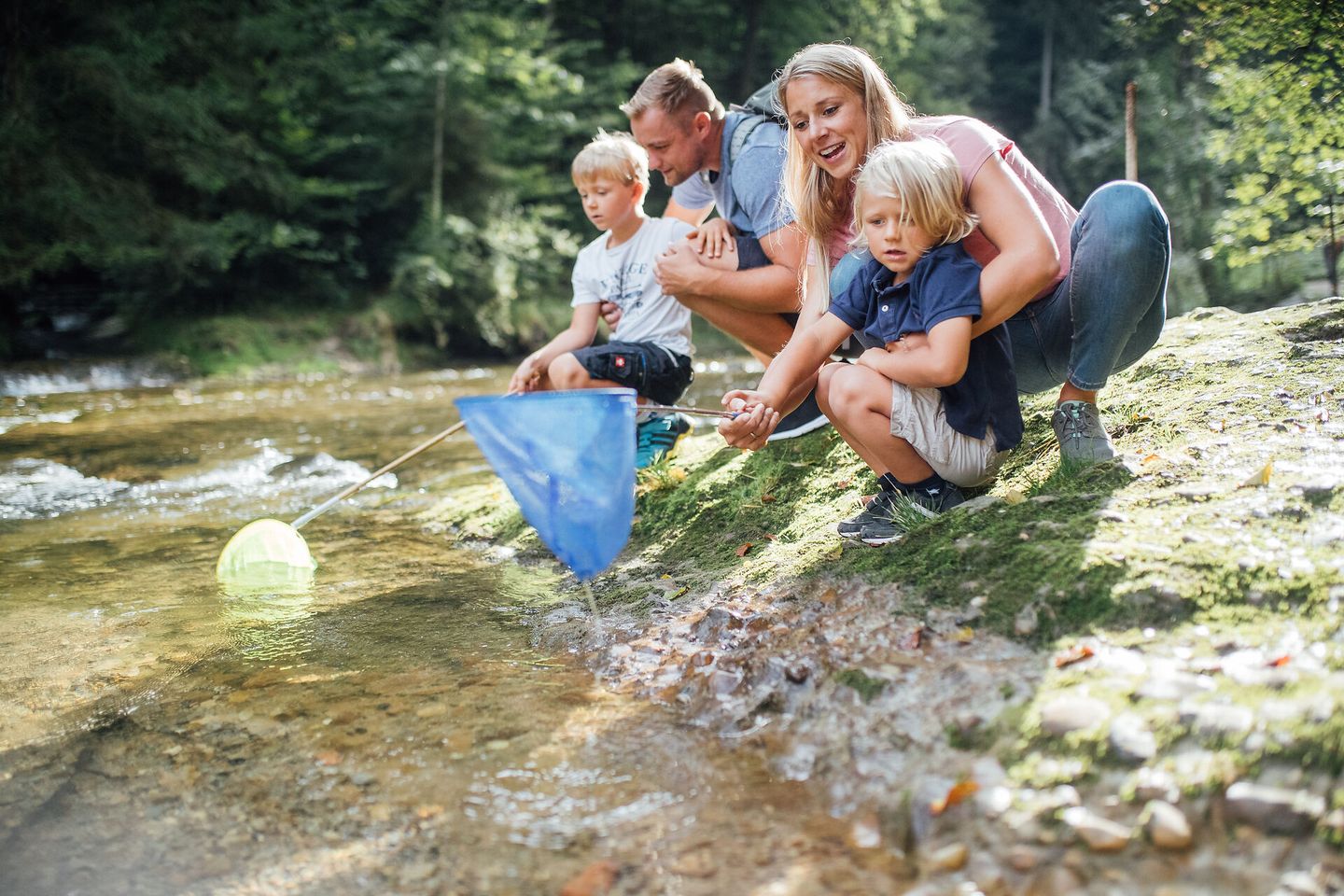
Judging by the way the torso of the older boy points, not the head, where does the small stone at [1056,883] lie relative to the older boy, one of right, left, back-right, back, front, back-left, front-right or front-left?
front-left

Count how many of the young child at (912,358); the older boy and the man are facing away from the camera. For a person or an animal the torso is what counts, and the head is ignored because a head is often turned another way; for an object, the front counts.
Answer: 0

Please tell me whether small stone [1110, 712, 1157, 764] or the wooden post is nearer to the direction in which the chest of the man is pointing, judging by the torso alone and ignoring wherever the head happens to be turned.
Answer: the small stone

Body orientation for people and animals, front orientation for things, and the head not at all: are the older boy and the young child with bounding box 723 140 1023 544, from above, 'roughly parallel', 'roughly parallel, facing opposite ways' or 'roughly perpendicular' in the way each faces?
roughly parallel

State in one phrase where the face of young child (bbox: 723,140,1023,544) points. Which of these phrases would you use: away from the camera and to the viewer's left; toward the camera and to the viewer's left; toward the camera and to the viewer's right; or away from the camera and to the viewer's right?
toward the camera and to the viewer's left

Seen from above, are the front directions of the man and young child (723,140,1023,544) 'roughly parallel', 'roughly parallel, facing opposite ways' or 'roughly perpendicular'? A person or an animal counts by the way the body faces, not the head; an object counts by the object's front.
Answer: roughly parallel

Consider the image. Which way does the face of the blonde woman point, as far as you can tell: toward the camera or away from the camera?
toward the camera

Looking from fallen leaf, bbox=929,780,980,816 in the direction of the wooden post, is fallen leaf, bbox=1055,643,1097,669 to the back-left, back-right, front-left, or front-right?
front-right

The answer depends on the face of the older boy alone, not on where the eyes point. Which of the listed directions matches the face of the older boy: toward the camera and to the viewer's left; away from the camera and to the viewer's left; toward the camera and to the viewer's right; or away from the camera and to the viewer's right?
toward the camera and to the viewer's left

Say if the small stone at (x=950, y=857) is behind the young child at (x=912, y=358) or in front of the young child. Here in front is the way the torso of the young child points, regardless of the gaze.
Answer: in front

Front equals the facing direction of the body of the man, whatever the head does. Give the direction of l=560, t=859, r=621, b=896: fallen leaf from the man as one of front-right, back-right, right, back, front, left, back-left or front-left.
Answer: front-left

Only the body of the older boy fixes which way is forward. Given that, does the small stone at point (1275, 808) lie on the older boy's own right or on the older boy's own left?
on the older boy's own left

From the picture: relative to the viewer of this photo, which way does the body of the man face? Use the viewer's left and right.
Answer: facing the viewer and to the left of the viewer
